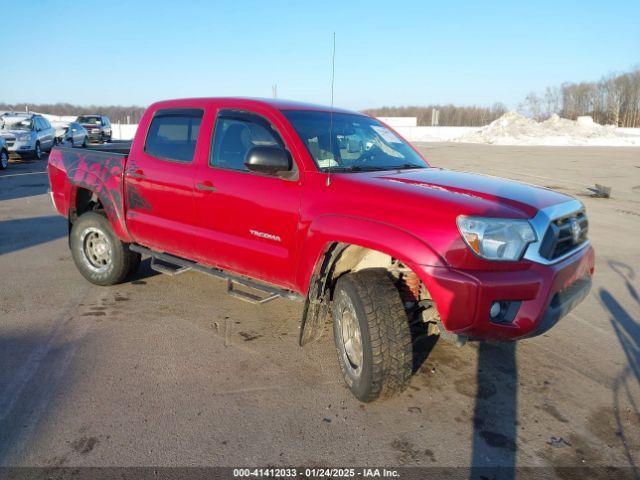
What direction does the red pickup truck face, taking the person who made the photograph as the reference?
facing the viewer and to the right of the viewer

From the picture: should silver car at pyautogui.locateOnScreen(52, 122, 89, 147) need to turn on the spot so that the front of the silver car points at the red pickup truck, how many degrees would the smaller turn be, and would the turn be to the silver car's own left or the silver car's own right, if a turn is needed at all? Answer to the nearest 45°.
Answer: approximately 45° to the silver car's own left

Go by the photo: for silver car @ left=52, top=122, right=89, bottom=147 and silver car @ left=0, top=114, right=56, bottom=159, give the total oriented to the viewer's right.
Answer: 0

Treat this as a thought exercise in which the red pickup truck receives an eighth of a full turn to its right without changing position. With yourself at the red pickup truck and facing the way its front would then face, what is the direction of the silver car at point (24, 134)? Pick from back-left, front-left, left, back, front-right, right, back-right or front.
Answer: back-right

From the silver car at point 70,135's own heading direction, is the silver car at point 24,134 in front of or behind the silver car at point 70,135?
in front

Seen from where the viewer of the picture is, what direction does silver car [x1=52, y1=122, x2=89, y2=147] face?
facing the viewer and to the left of the viewer

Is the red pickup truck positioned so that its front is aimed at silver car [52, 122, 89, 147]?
no

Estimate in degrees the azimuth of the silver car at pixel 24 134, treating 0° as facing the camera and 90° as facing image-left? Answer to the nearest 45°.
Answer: approximately 45°

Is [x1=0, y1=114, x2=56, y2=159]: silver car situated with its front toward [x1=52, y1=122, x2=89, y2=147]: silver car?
no
